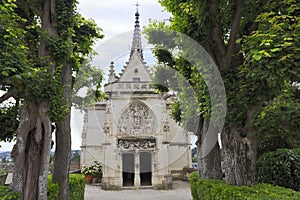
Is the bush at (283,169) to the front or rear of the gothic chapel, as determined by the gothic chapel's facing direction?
to the front

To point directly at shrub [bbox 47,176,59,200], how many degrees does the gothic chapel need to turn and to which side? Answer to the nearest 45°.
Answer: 0° — it already faces it

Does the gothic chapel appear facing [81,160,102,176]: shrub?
no

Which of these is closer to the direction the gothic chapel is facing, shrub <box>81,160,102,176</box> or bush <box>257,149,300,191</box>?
the bush

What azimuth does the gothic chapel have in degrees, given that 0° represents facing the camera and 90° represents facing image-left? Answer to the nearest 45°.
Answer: approximately 0°
